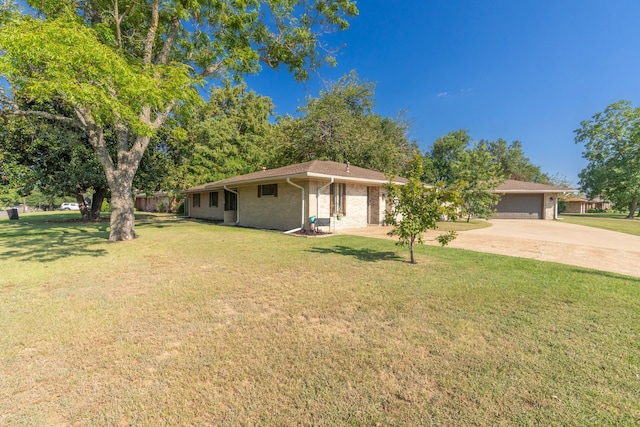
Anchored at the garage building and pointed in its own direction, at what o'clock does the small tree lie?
The small tree is roughly at 12 o'clock from the garage building.

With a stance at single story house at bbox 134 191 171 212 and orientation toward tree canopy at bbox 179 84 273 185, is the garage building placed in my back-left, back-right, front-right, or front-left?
front-left

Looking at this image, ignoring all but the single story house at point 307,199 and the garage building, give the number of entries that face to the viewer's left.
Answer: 0

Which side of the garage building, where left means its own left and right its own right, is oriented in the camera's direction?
front

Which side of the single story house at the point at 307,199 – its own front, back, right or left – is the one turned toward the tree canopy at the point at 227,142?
back

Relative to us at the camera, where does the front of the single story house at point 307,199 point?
facing the viewer and to the right of the viewer

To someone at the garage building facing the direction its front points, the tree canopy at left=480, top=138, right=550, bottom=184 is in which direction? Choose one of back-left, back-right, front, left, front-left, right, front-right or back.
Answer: back

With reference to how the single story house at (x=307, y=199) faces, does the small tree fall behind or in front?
in front

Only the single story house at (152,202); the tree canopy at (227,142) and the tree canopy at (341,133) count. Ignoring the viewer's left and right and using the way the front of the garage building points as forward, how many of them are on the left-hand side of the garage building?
0

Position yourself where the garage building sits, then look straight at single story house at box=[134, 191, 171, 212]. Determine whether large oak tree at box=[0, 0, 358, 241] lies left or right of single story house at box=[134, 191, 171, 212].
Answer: left

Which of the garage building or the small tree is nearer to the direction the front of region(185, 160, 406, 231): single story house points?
the small tree

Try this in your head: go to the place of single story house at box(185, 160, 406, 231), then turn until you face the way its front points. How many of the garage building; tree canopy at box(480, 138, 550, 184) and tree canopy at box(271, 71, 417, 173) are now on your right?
0

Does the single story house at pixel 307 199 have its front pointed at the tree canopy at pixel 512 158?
no

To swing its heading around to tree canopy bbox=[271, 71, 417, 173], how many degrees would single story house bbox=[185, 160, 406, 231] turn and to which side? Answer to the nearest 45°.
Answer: approximately 135° to its left

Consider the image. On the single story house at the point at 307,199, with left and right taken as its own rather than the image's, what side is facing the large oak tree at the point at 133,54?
right

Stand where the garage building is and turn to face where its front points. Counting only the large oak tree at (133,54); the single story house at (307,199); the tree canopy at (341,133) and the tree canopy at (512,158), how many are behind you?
1

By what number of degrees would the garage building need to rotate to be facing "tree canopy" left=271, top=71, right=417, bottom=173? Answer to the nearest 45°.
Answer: approximately 45° to its right
